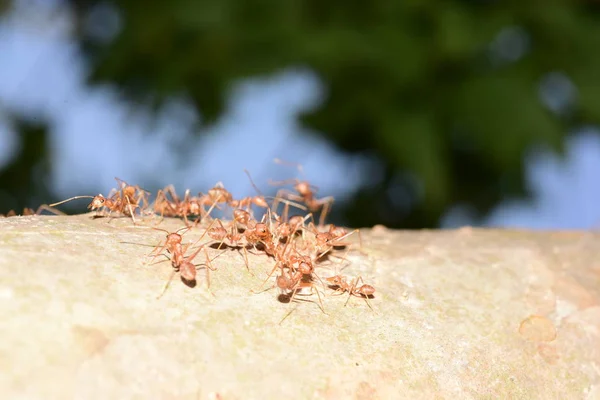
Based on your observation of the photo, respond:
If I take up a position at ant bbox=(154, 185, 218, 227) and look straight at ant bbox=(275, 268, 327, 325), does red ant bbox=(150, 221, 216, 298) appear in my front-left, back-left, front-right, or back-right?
front-right

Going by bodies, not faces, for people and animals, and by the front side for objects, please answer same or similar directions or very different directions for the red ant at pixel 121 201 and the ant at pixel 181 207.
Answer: very different directions

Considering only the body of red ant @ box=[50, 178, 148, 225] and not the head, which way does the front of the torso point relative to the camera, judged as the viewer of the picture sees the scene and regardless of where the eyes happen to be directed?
to the viewer's left

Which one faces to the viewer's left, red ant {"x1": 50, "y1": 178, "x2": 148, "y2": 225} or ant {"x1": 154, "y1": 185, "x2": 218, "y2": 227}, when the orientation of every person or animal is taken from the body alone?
the red ant

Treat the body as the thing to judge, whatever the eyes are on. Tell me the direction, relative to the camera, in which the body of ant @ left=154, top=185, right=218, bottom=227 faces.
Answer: to the viewer's right
